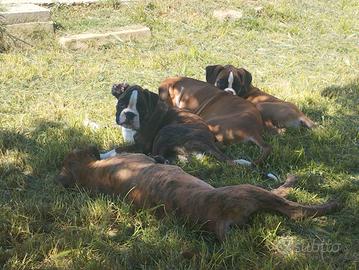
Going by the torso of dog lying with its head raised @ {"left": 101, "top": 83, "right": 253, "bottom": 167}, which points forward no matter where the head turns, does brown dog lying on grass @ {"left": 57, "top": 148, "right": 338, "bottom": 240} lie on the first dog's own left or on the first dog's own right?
on the first dog's own left

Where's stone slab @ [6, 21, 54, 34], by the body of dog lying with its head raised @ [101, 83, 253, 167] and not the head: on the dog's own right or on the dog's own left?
on the dog's own right

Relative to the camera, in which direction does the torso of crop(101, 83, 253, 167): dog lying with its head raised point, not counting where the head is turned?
to the viewer's left

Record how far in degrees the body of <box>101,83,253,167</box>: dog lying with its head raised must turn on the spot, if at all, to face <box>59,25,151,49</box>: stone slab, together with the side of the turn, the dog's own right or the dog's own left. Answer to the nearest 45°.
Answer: approximately 90° to the dog's own right

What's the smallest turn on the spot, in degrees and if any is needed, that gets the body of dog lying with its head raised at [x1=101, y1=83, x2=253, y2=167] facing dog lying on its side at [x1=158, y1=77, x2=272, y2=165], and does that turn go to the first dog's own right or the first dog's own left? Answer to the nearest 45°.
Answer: approximately 135° to the first dog's own right

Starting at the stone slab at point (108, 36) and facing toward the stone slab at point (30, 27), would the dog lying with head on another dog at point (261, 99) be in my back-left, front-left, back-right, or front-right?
back-left

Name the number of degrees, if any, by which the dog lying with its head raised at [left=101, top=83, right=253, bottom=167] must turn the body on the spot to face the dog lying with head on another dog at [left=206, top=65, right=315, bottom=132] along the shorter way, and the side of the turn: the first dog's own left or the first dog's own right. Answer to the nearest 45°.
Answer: approximately 135° to the first dog's own right

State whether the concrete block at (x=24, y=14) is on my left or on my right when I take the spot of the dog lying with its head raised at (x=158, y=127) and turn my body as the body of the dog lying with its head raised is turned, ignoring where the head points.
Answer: on my right

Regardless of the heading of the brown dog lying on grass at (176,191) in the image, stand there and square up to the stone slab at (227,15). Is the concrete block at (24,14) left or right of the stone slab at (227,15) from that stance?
left

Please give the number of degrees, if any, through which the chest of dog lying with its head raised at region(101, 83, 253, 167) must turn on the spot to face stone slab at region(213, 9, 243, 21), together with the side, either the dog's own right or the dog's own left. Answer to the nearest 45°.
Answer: approximately 90° to the dog's own right
